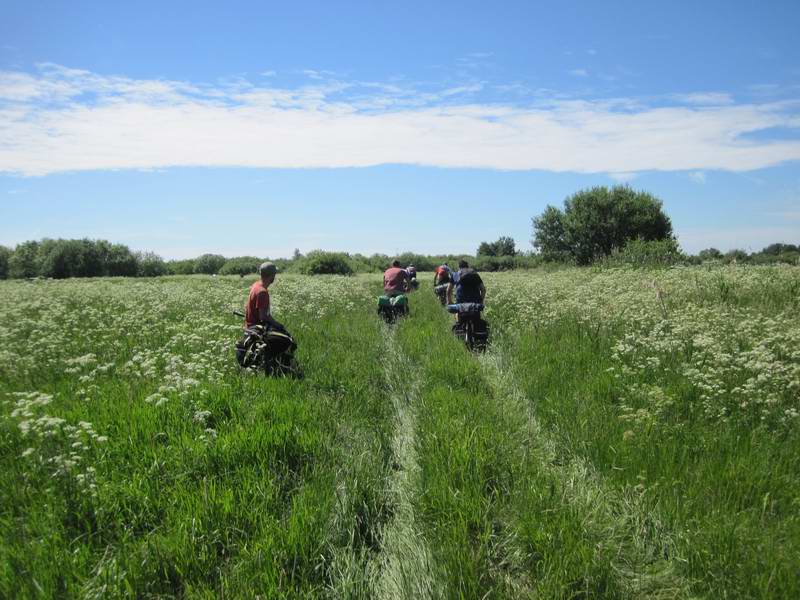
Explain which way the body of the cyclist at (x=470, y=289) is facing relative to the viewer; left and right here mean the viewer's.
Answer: facing away from the viewer

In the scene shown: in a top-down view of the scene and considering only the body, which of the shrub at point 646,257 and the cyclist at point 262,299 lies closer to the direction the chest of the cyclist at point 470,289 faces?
the shrub

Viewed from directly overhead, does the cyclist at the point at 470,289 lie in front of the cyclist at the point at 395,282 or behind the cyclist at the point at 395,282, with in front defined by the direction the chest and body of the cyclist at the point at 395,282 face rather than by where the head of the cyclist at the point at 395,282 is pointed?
behind

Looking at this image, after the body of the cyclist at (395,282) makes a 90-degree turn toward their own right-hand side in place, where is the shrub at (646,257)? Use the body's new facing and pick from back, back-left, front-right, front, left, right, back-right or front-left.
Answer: front-left

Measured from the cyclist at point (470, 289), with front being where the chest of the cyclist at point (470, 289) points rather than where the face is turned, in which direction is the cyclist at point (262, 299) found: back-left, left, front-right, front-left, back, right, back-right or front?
back-left

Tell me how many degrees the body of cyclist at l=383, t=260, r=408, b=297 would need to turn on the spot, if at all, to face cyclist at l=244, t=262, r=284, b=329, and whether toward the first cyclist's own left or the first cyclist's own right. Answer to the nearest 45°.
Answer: approximately 180°

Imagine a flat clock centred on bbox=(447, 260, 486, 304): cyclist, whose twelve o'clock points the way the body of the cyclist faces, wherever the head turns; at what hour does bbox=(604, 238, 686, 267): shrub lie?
The shrub is roughly at 1 o'clock from the cyclist.

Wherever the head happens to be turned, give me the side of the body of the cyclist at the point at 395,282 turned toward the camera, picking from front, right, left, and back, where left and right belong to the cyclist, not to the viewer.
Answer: back

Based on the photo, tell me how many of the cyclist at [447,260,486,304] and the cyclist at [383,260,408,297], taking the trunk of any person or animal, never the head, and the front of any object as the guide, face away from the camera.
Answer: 2
